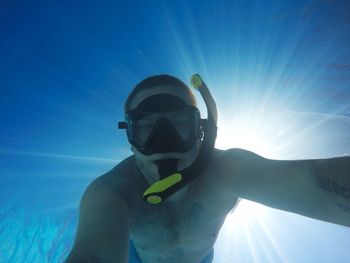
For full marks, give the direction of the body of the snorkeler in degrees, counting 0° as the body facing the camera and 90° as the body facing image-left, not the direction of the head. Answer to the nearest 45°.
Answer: approximately 0°
